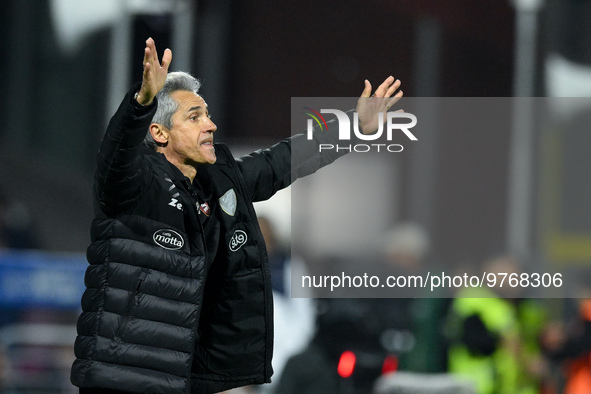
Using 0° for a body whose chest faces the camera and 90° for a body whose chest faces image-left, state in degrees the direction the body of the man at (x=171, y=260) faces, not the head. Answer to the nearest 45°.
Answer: approximately 315°

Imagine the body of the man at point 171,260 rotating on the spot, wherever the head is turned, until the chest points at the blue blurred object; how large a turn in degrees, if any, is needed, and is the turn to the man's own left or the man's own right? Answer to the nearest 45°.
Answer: approximately 135° to the man's own left
